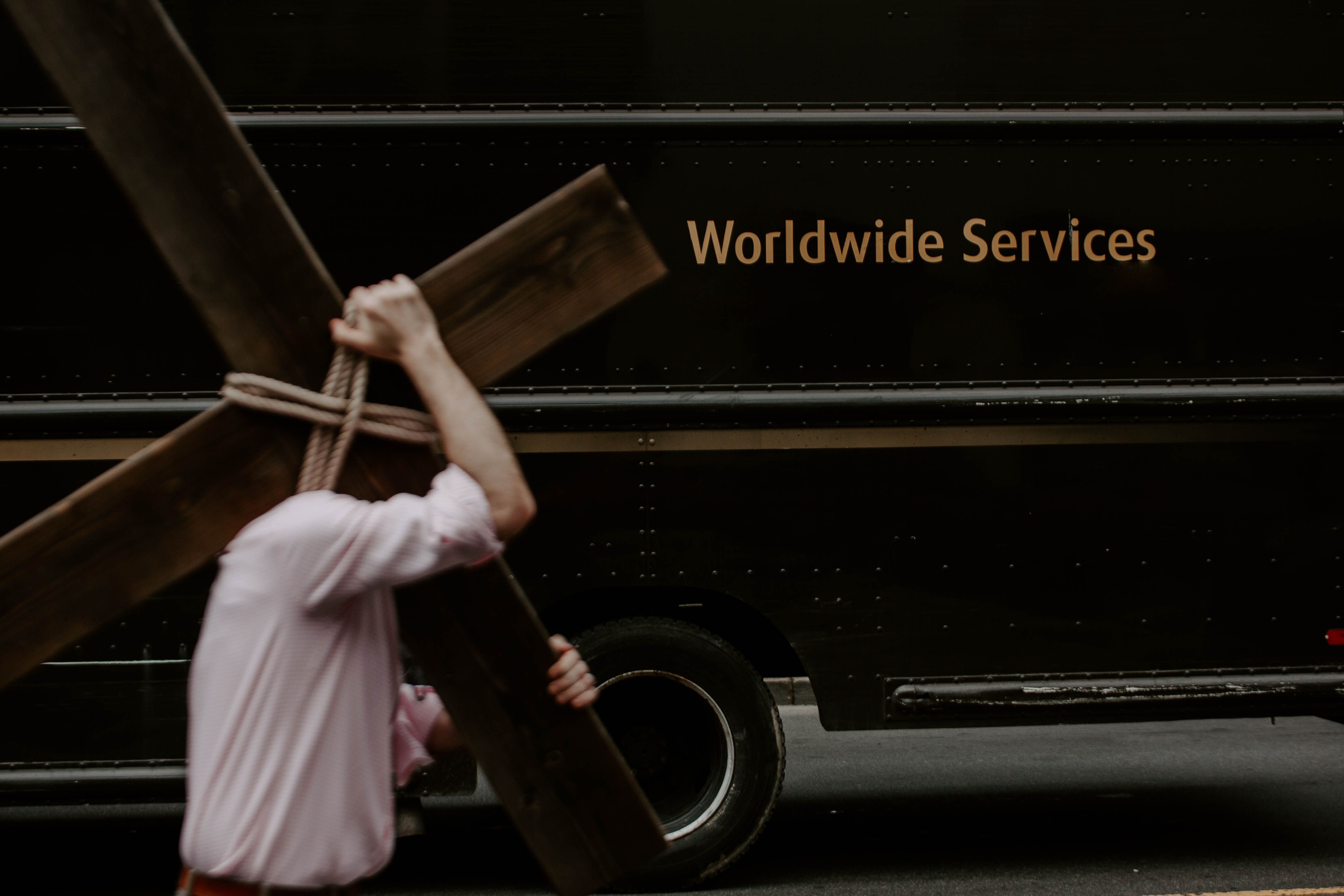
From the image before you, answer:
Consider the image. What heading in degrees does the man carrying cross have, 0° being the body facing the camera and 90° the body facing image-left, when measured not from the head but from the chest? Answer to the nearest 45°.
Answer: approximately 270°
